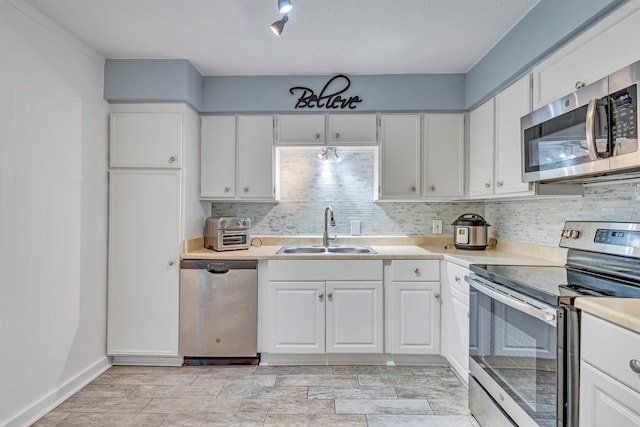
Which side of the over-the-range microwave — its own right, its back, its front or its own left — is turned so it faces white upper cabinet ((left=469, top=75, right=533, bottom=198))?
right

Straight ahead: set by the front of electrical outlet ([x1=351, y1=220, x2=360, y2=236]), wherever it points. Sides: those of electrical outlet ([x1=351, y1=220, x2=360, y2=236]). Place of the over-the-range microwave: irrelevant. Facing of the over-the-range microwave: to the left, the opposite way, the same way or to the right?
to the right

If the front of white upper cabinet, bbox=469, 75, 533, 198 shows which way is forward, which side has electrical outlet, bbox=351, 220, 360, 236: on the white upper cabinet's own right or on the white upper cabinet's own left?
on the white upper cabinet's own right

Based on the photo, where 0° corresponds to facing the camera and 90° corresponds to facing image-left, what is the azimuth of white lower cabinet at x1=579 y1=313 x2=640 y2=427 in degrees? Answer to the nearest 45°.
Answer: approximately 45°

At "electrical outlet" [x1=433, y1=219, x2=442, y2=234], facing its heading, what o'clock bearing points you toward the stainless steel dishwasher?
The stainless steel dishwasher is roughly at 2 o'clock from the electrical outlet.

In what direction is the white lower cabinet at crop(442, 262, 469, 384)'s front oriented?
to the viewer's left

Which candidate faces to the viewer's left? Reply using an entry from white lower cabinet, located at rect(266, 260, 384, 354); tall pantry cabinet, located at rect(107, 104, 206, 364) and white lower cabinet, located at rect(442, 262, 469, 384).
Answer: white lower cabinet, located at rect(442, 262, 469, 384)

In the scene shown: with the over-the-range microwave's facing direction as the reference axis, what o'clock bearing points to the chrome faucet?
The chrome faucet is roughly at 2 o'clock from the over-the-range microwave.
